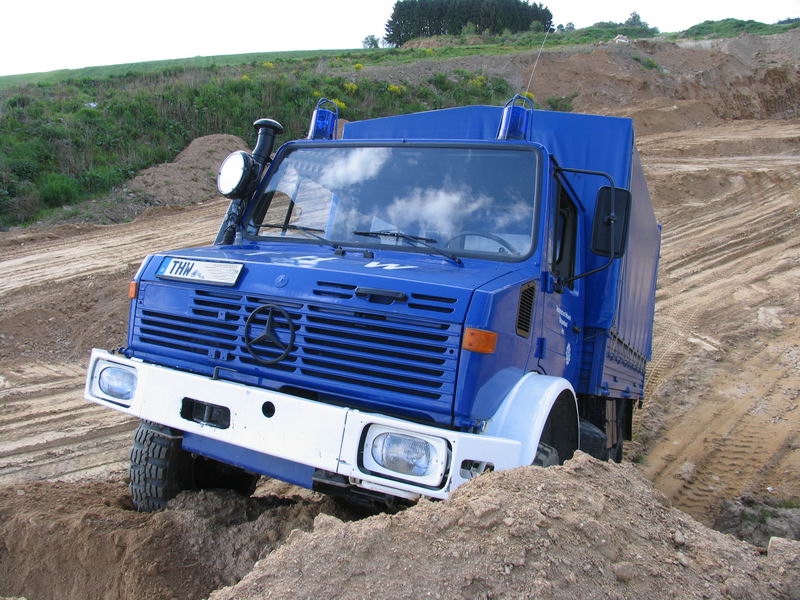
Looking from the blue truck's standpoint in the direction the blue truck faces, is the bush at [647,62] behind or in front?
behind

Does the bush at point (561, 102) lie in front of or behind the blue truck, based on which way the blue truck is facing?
behind

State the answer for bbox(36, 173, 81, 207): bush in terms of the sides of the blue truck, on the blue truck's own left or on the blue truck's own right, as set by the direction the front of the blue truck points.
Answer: on the blue truck's own right

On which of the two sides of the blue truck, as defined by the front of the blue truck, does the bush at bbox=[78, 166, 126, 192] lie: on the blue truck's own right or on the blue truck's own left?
on the blue truck's own right

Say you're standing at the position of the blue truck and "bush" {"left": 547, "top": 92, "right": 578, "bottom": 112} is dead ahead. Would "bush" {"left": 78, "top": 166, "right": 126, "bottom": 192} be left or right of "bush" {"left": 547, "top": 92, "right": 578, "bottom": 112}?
left

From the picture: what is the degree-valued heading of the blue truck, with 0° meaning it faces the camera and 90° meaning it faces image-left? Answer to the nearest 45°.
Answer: approximately 45°
